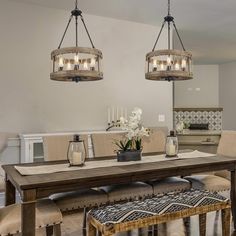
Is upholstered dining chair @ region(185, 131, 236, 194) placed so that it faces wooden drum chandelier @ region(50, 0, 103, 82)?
yes

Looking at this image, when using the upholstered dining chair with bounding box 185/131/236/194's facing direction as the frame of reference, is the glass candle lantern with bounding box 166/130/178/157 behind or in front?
in front

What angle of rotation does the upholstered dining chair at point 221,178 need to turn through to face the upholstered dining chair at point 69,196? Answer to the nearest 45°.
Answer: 0° — it already faces it

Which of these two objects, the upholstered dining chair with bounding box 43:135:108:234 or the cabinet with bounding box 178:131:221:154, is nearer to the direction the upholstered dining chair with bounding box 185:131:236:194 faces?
the upholstered dining chair

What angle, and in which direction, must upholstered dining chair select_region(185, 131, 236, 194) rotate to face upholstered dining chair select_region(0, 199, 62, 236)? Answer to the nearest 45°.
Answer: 0° — it already faces it

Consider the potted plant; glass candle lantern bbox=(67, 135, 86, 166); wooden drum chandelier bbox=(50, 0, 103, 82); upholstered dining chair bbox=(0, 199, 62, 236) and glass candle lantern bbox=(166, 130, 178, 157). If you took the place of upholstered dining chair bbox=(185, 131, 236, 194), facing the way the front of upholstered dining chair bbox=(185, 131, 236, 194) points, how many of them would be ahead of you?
5

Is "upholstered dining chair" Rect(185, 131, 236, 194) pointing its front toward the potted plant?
yes

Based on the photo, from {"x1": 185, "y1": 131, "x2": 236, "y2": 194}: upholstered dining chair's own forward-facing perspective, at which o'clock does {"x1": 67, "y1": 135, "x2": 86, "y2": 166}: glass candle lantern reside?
The glass candle lantern is roughly at 12 o'clock from the upholstered dining chair.

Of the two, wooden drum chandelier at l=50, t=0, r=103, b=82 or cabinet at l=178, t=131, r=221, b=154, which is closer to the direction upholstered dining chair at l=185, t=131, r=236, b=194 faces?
the wooden drum chandelier

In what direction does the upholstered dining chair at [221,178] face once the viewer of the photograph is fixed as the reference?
facing the viewer and to the left of the viewer

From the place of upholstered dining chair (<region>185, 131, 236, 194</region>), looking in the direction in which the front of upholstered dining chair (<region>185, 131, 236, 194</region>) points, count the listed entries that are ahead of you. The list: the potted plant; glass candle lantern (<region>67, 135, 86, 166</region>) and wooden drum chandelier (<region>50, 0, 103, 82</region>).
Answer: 3

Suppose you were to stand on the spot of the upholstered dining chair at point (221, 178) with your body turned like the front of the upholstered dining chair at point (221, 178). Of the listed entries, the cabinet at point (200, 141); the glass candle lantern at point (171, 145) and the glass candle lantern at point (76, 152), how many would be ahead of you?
2
